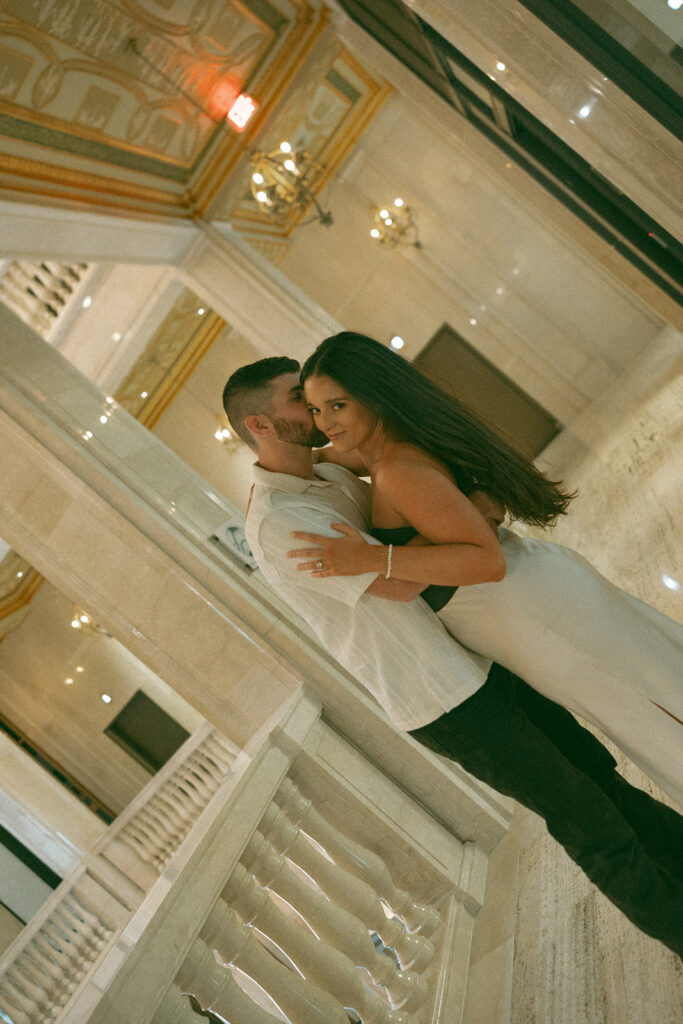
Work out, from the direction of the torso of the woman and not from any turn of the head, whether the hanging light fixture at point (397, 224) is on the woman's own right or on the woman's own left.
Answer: on the woman's own right

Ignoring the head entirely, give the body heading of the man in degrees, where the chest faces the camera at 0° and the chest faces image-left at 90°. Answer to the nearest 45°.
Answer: approximately 270°

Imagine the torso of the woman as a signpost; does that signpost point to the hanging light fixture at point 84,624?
no

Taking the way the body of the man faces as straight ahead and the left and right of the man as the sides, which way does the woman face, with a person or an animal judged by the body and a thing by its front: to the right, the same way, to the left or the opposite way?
the opposite way
